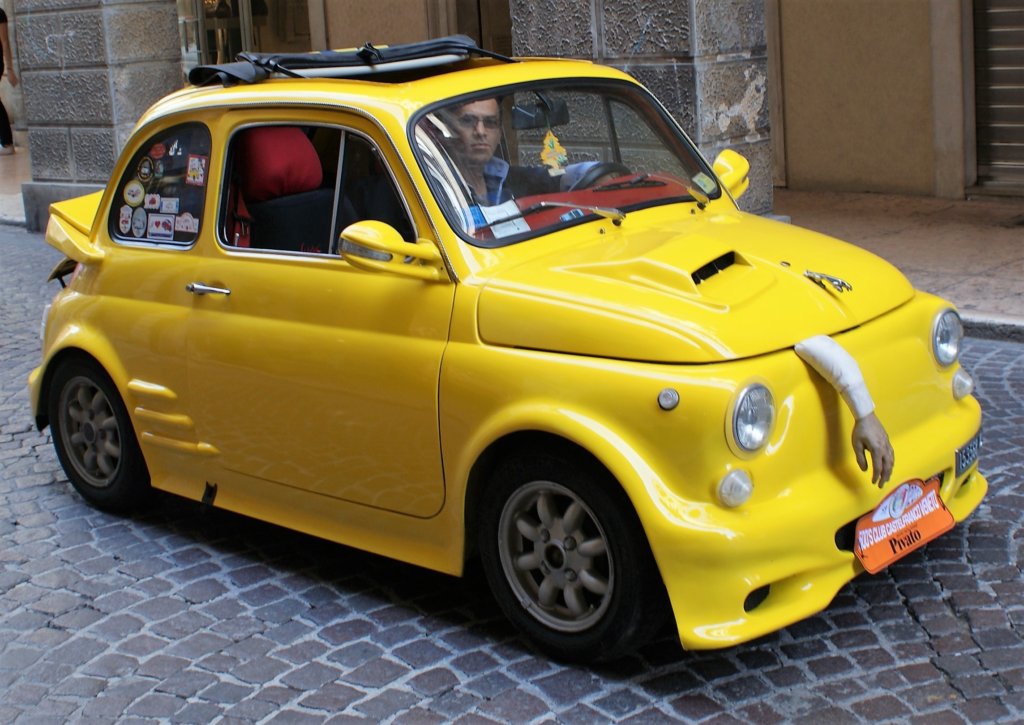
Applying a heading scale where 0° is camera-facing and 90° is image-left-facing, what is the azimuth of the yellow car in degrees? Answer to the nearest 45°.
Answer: approximately 315°

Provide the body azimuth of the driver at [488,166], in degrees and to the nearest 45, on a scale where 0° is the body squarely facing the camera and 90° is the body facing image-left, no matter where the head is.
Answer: approximately 315°
